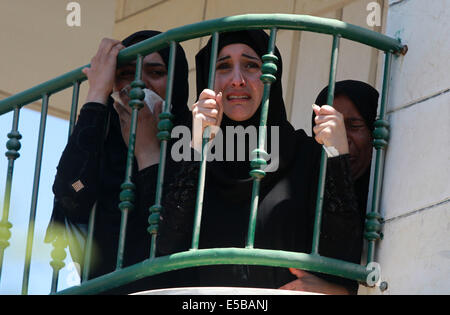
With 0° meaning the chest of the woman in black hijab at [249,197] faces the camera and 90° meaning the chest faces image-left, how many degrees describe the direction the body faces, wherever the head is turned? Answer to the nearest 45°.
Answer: approximately 0°

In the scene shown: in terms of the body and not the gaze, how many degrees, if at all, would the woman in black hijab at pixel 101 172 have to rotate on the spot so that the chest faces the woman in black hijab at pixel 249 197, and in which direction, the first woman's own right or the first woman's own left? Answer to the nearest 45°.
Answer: approximately 45° to the first woman's own left

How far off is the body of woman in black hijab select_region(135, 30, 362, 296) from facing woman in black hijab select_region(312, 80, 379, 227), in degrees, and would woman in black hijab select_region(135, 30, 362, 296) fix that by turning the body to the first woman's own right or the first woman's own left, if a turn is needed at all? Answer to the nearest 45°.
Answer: approximately 135° to the first woman's own left

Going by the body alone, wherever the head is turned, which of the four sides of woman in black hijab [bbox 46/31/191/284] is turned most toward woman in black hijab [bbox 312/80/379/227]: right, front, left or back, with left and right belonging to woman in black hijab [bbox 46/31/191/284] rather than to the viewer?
left

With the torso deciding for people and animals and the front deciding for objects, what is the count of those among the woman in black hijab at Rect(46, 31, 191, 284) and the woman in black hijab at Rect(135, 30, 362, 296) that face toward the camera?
2
